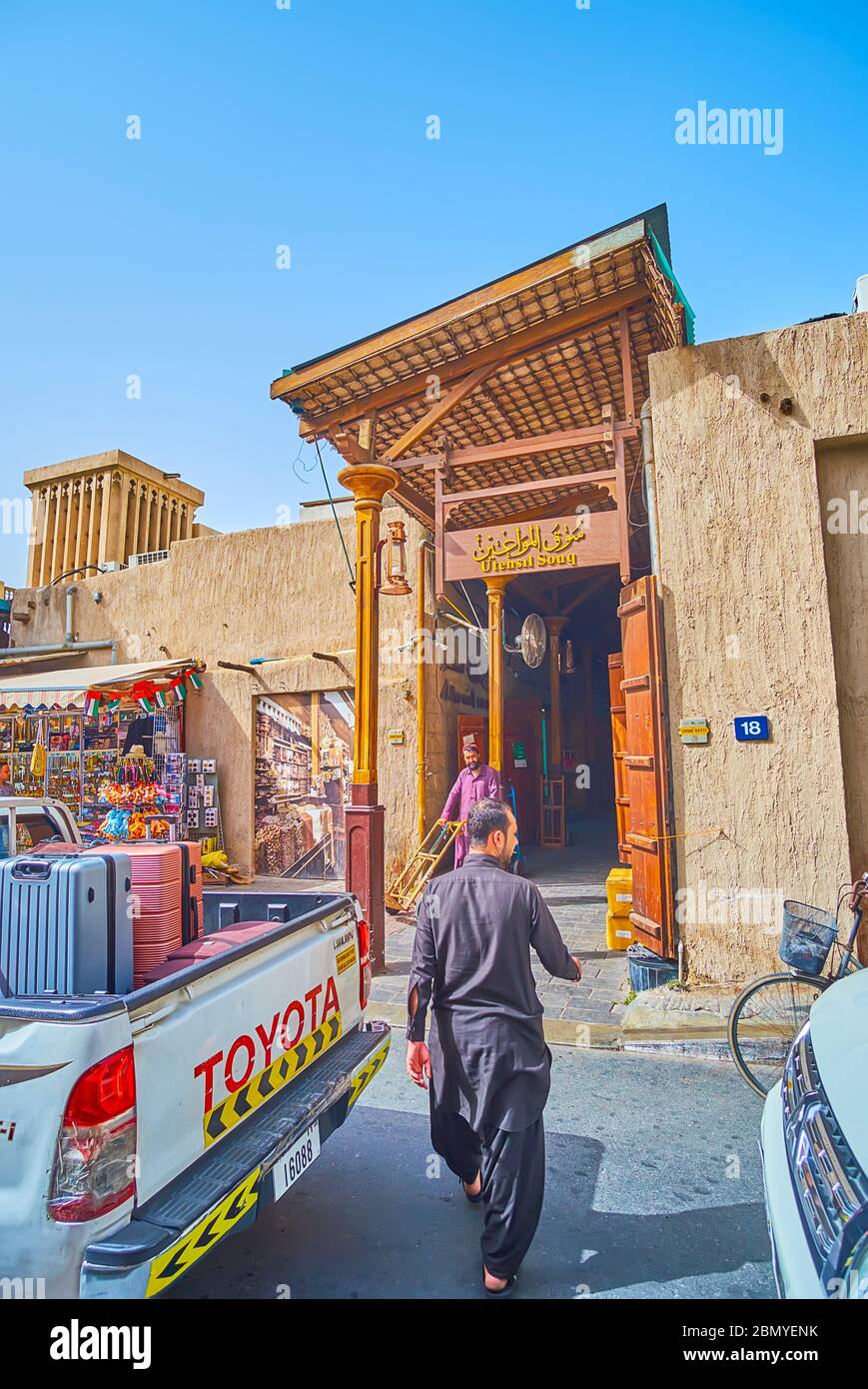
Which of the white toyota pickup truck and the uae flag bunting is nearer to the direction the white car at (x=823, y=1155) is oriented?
the white toyota pickup truck

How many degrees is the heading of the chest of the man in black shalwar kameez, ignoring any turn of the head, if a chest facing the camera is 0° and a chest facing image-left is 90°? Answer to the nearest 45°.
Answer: approximately 180°

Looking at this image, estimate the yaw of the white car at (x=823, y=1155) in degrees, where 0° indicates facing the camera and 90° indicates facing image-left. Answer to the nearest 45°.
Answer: approximately 45°

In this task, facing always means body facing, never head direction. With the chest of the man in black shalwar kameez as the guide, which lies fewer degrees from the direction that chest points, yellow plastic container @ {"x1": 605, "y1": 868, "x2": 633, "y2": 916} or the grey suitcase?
the yellow plastic container

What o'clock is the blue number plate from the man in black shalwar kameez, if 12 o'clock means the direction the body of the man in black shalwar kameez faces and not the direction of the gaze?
The blue number plate is roughly at 1 o'clock from the man in black shalwar kameez.

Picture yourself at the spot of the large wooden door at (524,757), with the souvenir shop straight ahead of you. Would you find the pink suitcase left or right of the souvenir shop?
left

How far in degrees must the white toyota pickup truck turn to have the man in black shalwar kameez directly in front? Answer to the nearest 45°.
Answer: approximately 135° to its right

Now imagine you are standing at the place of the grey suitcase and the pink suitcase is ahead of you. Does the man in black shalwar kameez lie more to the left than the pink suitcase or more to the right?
right

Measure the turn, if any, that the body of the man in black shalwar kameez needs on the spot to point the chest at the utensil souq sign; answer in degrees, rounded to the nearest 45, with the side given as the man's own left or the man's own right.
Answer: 0° — they already face it

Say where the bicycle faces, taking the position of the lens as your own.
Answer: facing to the left of the viewer
